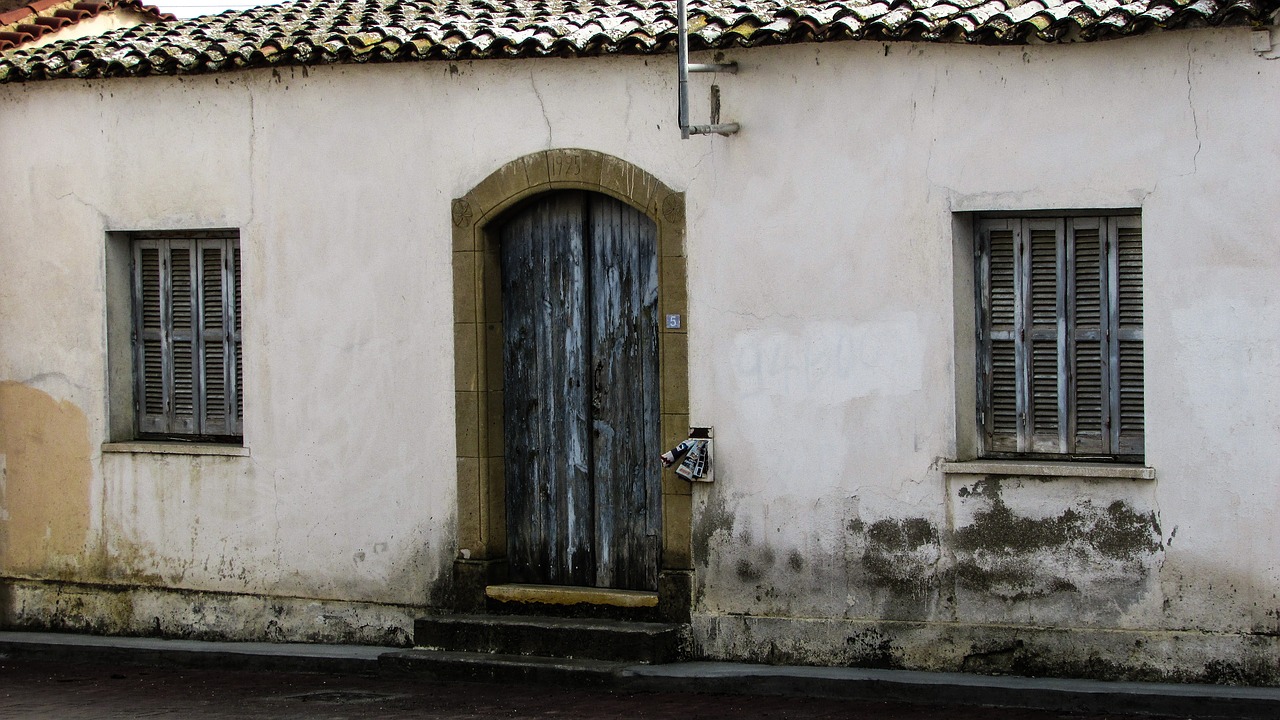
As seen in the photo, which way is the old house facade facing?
toward the camera
